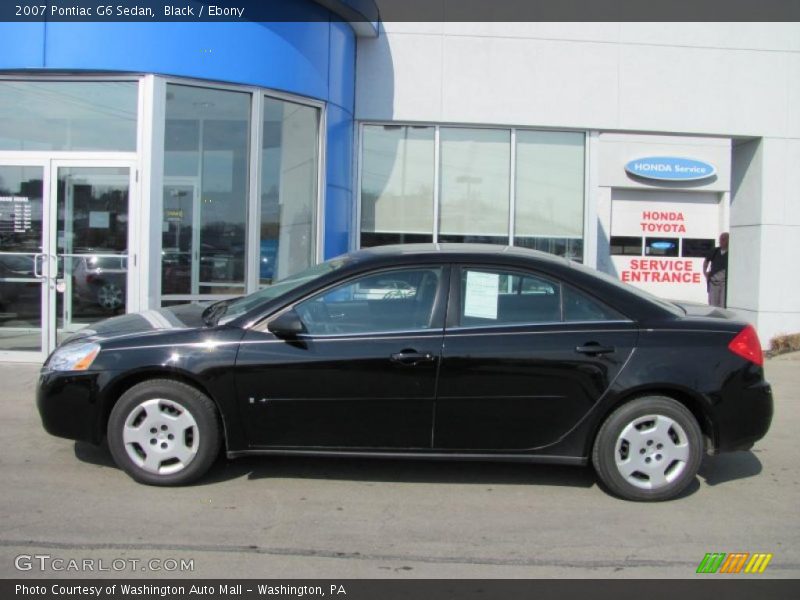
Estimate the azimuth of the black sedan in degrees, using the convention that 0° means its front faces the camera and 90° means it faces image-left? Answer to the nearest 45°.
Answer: approximately 90°

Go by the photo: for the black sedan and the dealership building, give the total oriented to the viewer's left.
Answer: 1

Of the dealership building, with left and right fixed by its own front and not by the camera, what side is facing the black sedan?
front

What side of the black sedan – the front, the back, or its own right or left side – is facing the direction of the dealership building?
right

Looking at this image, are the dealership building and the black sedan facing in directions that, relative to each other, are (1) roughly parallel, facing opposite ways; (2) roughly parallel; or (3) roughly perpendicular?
roughly perpendicular

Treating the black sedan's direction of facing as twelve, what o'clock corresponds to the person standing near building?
The person standing near building is roughly at 4 o'clock from the black sedan.

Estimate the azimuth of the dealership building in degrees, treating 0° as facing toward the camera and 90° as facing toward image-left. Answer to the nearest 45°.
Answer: approximately 0°
